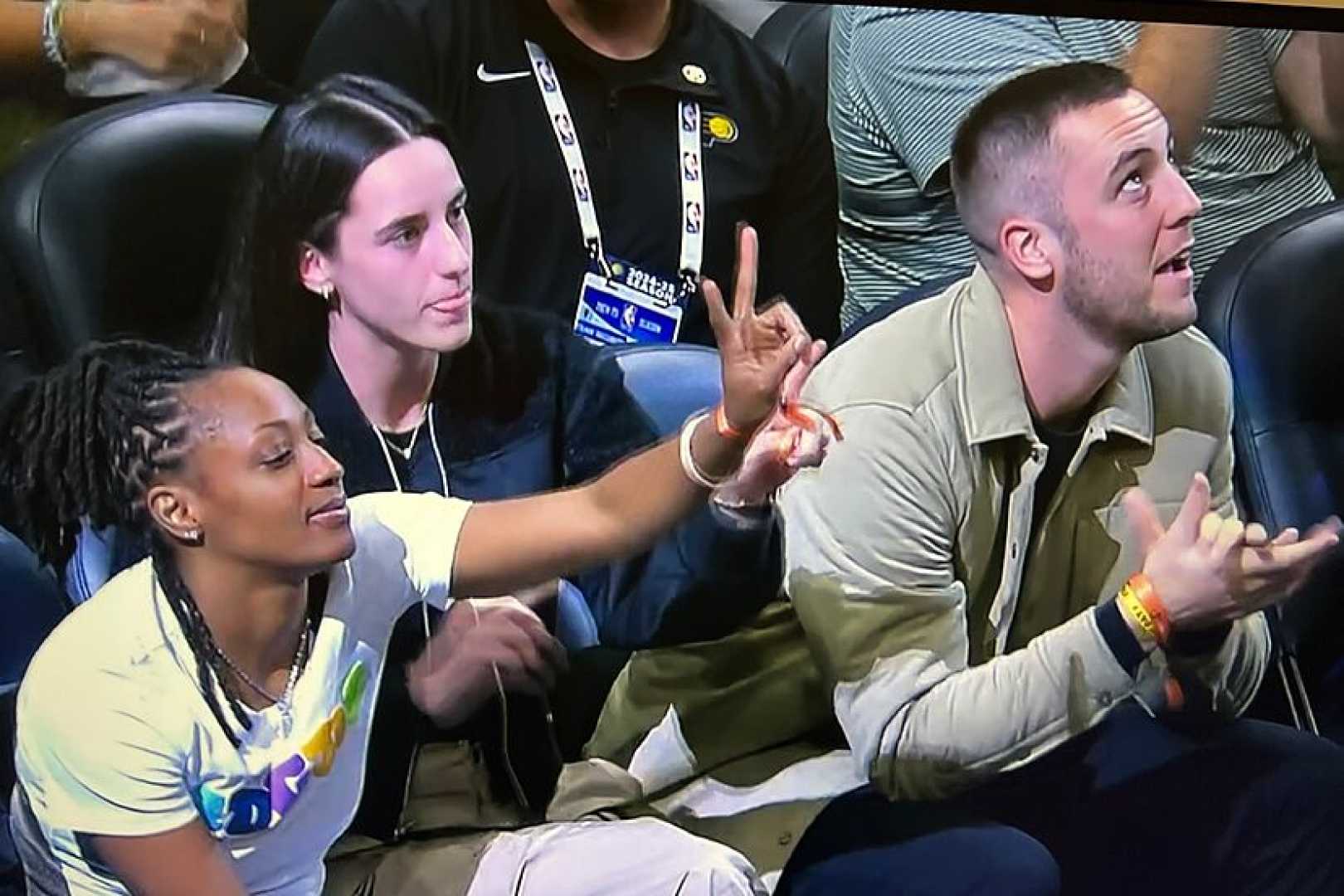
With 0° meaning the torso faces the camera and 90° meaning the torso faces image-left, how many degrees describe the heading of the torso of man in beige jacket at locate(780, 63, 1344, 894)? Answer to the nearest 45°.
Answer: approximately 315°

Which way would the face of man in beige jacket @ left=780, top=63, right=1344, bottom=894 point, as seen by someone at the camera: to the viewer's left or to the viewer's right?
to the viewer's right

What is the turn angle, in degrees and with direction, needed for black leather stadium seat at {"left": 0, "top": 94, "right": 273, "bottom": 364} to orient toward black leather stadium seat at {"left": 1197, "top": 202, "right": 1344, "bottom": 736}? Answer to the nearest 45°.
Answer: approximately 45° to its left

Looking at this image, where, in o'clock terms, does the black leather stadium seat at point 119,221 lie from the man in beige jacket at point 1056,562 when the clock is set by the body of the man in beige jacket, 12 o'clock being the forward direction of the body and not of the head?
The black leather stadium seat is roughly at 4 o'clock from the man in beige jacket.

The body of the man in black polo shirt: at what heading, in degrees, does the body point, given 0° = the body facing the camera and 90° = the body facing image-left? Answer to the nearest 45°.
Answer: approximately 0°

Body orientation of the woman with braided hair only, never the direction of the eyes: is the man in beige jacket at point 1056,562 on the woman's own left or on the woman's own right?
on the woman's own left

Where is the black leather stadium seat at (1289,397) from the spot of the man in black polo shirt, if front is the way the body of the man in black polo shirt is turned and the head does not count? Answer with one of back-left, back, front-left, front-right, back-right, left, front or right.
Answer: left

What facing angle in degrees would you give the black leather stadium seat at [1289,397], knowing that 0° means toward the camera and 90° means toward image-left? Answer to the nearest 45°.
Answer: approximately 315°

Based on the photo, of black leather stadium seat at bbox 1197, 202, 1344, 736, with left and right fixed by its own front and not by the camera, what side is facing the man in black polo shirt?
right

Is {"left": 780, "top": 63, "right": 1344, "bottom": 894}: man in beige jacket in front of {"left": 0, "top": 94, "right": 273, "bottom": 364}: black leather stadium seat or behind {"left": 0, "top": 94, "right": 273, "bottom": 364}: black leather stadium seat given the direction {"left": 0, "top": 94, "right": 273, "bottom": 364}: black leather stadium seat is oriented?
in front

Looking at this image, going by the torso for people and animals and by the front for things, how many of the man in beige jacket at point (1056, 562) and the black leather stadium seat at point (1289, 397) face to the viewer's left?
0
